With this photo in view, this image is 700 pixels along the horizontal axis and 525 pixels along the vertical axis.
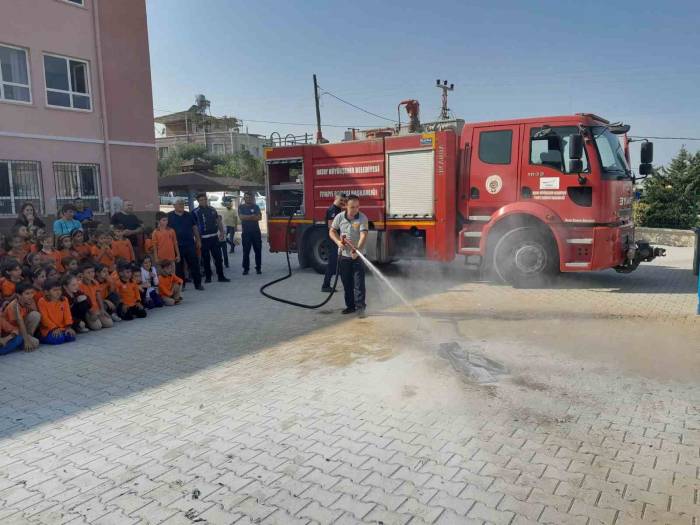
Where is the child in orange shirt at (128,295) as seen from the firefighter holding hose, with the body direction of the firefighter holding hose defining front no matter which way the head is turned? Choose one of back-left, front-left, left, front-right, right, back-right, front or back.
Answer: right

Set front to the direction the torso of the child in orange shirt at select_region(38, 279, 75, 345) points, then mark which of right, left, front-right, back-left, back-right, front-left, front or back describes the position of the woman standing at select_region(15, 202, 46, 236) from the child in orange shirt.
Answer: back-left

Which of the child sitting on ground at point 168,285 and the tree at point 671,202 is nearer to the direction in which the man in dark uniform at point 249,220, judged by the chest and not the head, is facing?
the child sitting on ground

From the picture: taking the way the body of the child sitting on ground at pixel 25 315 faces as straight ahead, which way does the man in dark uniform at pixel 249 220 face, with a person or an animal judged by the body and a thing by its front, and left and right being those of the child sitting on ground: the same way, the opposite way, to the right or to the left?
to the right

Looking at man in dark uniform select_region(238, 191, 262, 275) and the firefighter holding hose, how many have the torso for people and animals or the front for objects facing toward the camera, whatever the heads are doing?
2

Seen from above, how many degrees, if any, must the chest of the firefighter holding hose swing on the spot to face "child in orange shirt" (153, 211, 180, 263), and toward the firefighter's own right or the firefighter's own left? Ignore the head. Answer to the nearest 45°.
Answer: approximately 135° to the firefighter's own right

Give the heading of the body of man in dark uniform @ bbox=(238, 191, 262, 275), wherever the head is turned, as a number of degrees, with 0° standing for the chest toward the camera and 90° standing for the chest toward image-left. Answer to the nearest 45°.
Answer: approximately 0°

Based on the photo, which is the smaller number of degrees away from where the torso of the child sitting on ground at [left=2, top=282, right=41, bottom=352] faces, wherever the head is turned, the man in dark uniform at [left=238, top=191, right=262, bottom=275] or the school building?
the man in dark uniform

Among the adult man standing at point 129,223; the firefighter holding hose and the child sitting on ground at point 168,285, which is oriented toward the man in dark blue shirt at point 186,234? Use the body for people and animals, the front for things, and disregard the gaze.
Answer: the adult man standing

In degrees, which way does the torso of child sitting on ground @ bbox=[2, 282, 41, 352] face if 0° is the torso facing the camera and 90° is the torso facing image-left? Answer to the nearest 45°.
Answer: approximately 315°

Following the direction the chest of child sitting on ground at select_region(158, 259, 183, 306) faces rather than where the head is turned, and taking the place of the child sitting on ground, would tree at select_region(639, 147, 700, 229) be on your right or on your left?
on your left
